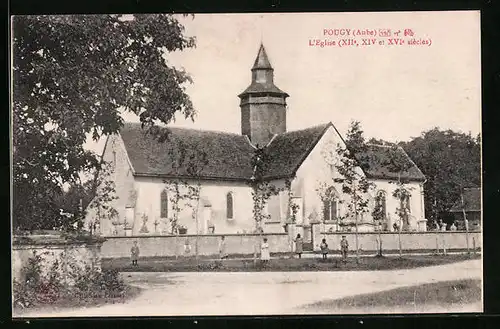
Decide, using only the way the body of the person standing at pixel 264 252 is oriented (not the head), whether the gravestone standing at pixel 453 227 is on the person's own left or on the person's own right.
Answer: on the person's own left

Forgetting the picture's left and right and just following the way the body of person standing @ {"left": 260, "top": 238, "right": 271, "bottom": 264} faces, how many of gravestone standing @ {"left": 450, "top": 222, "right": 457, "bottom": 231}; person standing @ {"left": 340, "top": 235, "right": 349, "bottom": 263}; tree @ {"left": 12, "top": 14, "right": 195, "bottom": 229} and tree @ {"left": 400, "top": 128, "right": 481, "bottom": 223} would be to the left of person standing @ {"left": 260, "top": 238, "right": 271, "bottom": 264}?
3

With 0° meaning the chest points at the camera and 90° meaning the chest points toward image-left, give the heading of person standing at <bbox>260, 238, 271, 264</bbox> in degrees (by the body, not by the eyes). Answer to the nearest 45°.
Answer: approximately 0°

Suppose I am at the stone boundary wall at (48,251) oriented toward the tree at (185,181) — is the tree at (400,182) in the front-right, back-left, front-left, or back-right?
front-right
